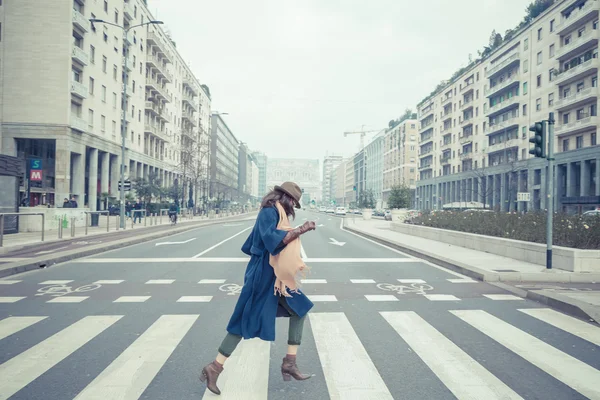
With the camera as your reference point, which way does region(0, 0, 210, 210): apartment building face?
facing the viewer and to the right of the viewer

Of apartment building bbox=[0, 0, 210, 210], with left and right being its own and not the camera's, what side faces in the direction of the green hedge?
front

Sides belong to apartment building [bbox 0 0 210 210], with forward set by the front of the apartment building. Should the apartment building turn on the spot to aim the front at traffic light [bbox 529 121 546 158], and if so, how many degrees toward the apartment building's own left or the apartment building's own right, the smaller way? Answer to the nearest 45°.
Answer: approximately 45° to the apartment building's own right

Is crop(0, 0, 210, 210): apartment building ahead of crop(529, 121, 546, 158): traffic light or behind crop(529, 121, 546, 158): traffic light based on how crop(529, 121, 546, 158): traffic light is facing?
ahead

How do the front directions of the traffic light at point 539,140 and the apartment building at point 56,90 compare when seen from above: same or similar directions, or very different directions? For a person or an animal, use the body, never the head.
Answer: very different directions

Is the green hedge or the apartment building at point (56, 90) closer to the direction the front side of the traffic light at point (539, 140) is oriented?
the apartment building
